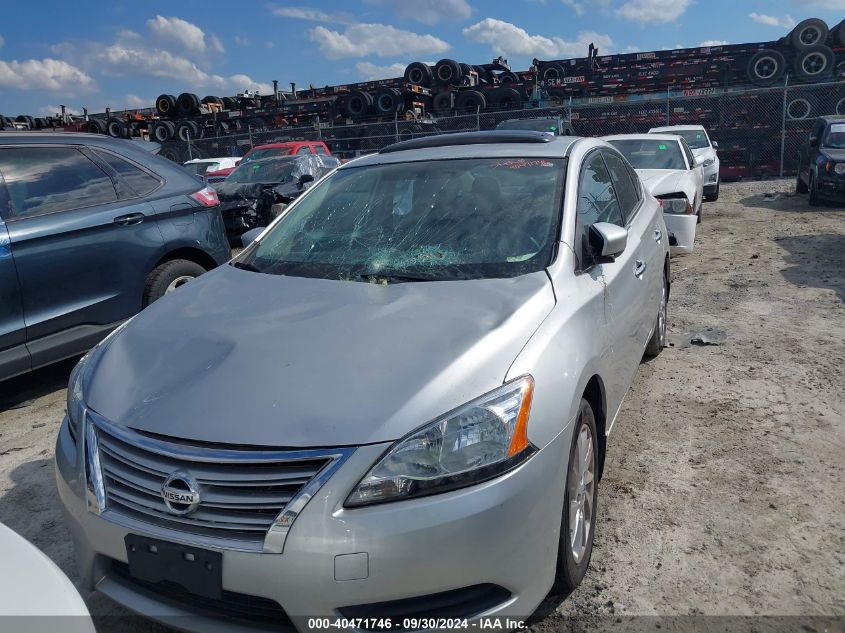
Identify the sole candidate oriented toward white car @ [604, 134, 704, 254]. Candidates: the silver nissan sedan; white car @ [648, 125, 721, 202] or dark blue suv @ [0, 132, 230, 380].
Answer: white car @ [648, 125, 721, 202]

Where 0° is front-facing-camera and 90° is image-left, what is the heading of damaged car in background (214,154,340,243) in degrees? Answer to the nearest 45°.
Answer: approximately 45°

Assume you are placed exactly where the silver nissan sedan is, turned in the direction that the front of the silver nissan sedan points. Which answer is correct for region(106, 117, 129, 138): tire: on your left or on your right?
on your right

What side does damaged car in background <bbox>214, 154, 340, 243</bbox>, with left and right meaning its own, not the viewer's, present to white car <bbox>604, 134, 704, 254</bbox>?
left

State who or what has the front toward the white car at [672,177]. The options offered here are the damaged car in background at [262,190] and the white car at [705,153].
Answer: the white car at [705,153]

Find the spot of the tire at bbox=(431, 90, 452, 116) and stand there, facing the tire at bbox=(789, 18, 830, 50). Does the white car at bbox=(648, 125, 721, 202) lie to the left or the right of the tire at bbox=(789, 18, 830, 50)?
right

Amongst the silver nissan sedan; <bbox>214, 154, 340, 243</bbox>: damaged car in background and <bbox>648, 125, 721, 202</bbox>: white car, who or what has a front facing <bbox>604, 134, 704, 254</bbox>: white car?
<bbox>648, 125, 721, 202</bbox>: white car
